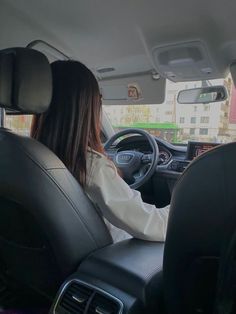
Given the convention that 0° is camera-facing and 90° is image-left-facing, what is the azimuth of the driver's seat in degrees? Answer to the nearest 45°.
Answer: approximately 180°
